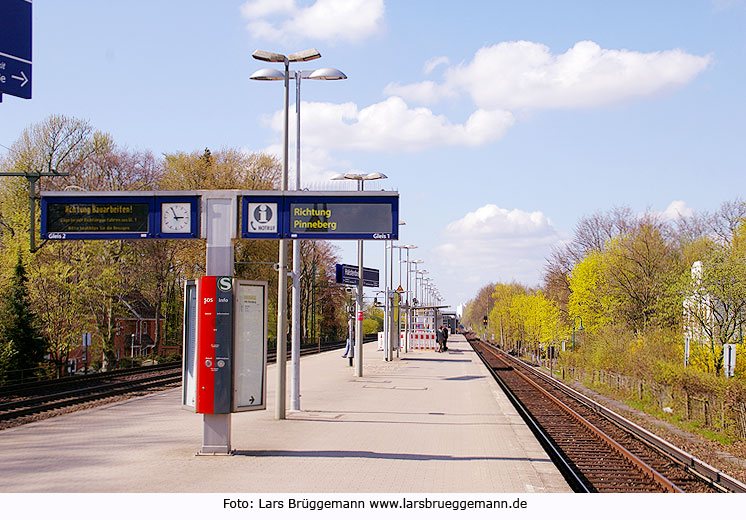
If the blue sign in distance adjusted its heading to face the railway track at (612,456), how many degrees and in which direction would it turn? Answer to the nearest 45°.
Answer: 0° — it already faces it

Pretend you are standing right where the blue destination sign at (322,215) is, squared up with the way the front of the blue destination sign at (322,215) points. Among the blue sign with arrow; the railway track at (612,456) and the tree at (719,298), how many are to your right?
1

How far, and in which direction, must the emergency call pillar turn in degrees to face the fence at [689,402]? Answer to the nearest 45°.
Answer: approximately 135° to its left

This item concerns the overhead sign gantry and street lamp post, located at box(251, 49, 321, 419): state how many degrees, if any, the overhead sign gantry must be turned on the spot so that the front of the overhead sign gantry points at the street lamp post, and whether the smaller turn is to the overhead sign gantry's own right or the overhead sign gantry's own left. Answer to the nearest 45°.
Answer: approximately 180°

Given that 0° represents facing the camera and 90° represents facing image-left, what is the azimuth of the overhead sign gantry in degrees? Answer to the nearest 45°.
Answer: approximately 0°

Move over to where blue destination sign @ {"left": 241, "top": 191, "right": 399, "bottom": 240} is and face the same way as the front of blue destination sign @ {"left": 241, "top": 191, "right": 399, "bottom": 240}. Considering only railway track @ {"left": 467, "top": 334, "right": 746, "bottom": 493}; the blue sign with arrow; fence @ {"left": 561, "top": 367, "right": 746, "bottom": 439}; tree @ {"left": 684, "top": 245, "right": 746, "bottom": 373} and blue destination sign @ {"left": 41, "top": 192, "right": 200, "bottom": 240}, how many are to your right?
2

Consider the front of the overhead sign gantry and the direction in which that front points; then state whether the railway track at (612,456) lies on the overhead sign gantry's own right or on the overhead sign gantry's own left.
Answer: on the overhead sign gantry's own left

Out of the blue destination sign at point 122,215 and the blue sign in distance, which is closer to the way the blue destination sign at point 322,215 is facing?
the blue destination sign
